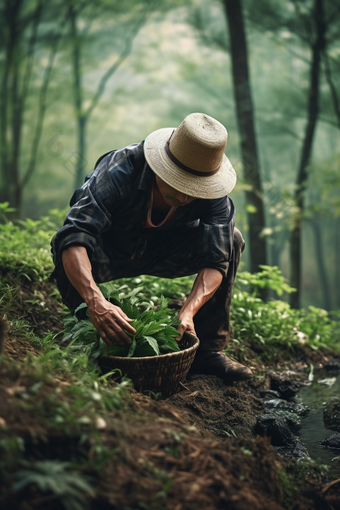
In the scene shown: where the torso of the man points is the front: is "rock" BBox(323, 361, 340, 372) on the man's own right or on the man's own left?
on the man's own left

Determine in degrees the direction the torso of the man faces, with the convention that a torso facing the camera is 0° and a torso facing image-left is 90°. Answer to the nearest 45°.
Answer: approximately 315°

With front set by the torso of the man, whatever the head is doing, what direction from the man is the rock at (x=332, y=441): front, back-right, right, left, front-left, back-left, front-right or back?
front

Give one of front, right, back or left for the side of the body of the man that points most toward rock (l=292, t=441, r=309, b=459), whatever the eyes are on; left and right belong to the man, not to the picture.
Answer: front

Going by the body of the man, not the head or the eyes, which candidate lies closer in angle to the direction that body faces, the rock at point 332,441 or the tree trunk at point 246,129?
the rock
